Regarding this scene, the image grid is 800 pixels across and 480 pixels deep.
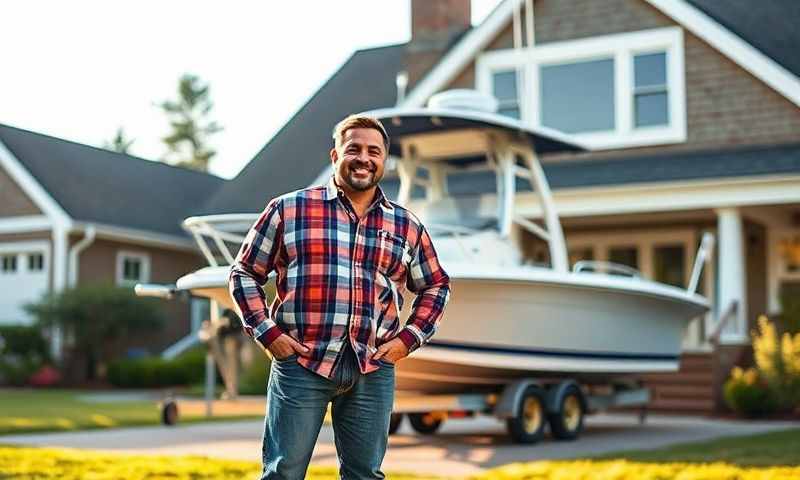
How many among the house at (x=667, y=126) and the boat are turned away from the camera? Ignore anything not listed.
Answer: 0

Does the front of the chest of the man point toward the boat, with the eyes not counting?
no

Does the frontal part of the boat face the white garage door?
no

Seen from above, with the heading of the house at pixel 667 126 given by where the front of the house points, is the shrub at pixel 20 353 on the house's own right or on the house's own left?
on the house's own right

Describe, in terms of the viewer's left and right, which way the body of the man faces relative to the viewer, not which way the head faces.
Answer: facing the viewer

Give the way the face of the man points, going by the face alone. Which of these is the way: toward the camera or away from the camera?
toward the camera

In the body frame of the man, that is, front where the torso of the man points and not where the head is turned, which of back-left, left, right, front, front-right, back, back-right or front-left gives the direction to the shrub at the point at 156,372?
back

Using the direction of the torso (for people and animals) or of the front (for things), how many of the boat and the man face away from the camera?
0

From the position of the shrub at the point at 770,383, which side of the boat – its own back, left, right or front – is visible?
back

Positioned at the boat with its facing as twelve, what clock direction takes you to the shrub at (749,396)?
The shrub is roughly at 6 o'clock from the boat.

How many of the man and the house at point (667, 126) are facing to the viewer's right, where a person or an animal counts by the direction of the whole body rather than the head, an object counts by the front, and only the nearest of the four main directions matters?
0

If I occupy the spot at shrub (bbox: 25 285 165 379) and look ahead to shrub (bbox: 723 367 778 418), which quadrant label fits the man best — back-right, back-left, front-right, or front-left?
front-right

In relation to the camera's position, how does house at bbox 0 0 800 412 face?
facing the viewer and to the left of the viewer

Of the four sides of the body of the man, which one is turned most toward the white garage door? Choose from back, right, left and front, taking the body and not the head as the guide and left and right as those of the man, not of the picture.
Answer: back
